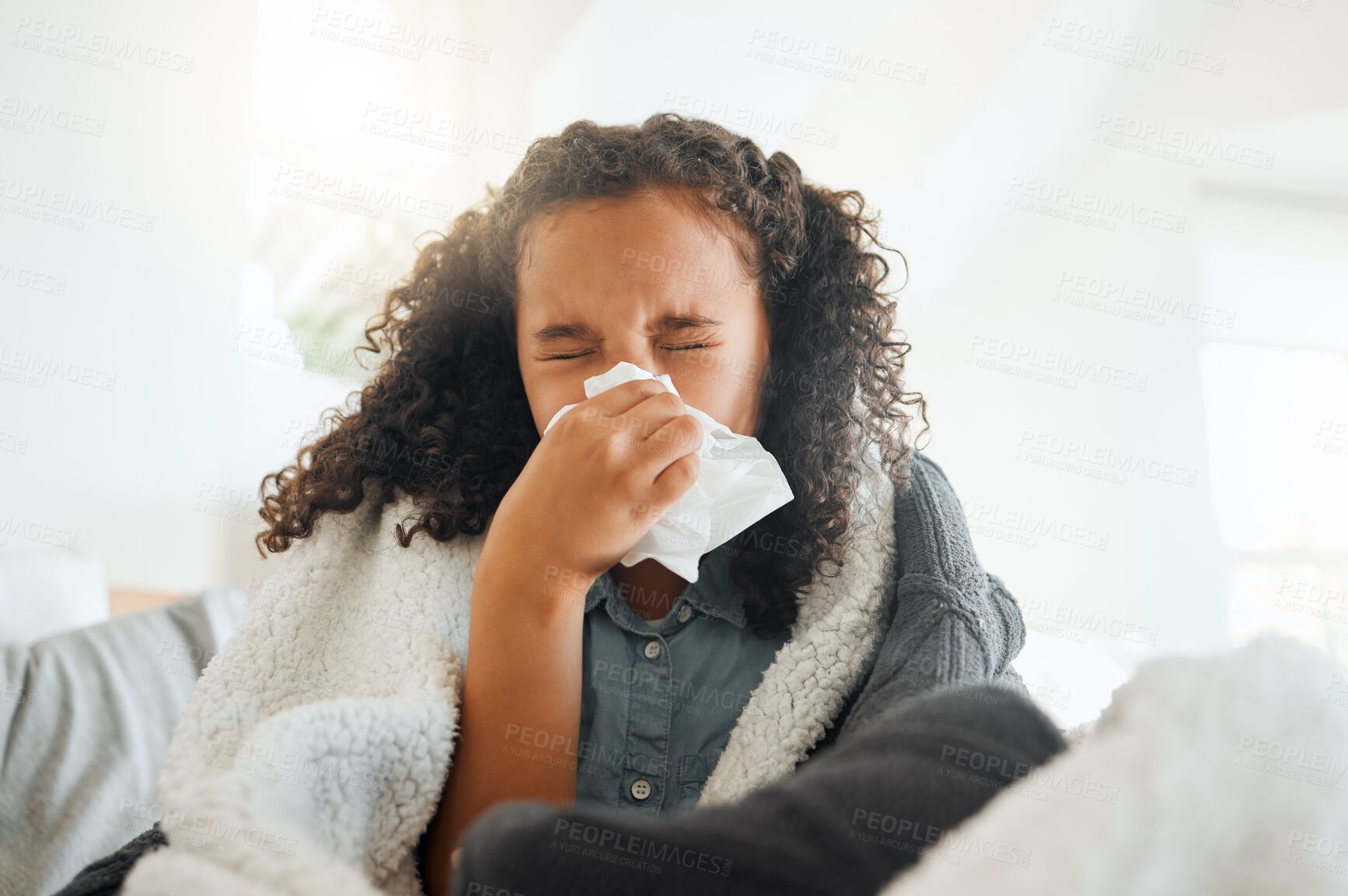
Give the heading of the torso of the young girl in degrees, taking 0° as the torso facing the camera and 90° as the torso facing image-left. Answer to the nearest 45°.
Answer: approximately 0°
